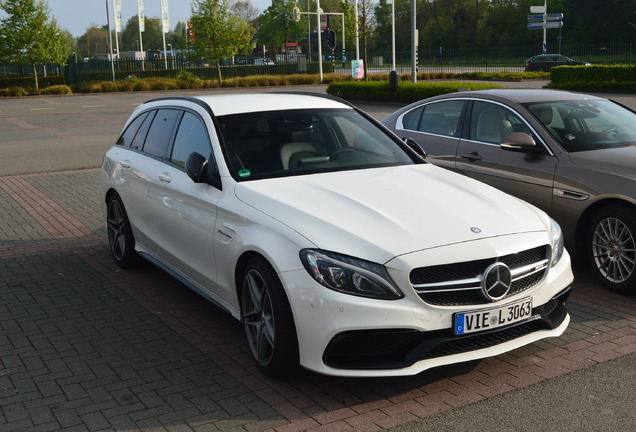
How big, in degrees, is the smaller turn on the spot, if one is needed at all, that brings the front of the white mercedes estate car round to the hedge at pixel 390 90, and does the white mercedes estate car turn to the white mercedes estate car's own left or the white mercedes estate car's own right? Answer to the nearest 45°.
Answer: approximately 135° to the white mercedes estate car's own left

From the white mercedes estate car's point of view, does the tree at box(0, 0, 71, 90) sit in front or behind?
behind

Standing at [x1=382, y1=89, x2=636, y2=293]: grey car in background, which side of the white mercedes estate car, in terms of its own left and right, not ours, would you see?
left

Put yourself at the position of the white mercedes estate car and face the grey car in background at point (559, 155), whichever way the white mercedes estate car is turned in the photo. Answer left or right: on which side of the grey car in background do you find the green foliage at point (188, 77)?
left

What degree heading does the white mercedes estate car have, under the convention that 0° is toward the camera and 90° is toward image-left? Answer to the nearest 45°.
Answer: approximately 315°

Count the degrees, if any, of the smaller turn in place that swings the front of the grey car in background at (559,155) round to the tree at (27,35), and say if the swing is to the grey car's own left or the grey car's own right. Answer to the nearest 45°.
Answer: approximately 180°

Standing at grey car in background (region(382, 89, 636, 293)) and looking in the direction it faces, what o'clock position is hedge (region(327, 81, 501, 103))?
The hedge is roughly at 7 o'clock from the grey car in background.

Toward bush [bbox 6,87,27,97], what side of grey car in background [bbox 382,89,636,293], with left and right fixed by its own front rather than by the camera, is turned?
back

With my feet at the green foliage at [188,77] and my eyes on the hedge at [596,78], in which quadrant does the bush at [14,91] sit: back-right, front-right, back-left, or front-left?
back-right

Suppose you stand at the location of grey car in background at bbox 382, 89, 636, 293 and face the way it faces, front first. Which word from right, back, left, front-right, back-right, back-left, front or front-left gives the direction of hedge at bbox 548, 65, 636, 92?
back-left
